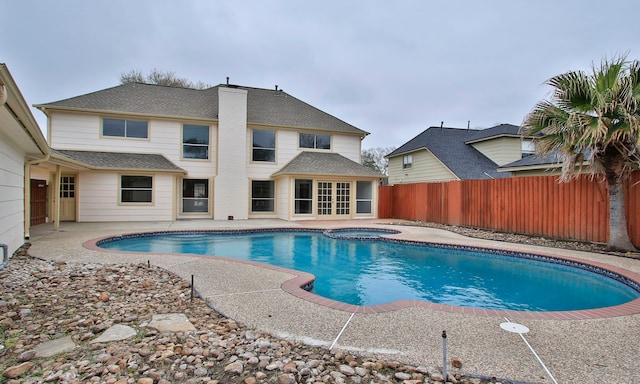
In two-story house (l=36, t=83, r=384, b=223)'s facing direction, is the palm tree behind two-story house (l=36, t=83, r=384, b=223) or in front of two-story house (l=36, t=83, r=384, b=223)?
behind

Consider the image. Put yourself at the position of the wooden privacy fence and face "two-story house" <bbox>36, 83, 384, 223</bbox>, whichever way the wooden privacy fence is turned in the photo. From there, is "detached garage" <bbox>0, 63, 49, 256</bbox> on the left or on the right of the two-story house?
left

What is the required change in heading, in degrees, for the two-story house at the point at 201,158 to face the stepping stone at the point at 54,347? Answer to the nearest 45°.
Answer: approximately 180°

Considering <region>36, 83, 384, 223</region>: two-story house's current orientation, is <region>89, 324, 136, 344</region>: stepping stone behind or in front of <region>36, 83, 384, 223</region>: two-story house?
behind

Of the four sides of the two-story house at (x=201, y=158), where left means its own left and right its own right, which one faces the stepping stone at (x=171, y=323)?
back

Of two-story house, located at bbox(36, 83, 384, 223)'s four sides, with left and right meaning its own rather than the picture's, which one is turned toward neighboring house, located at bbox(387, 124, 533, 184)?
right

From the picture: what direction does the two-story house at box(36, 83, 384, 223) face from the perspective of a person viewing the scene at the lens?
facing away from the viewer

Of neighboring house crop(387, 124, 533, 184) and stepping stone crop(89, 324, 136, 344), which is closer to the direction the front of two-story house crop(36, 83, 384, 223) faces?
the neighboring house

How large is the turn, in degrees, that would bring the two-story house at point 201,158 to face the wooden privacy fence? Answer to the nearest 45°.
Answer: approximately 135° to its right
